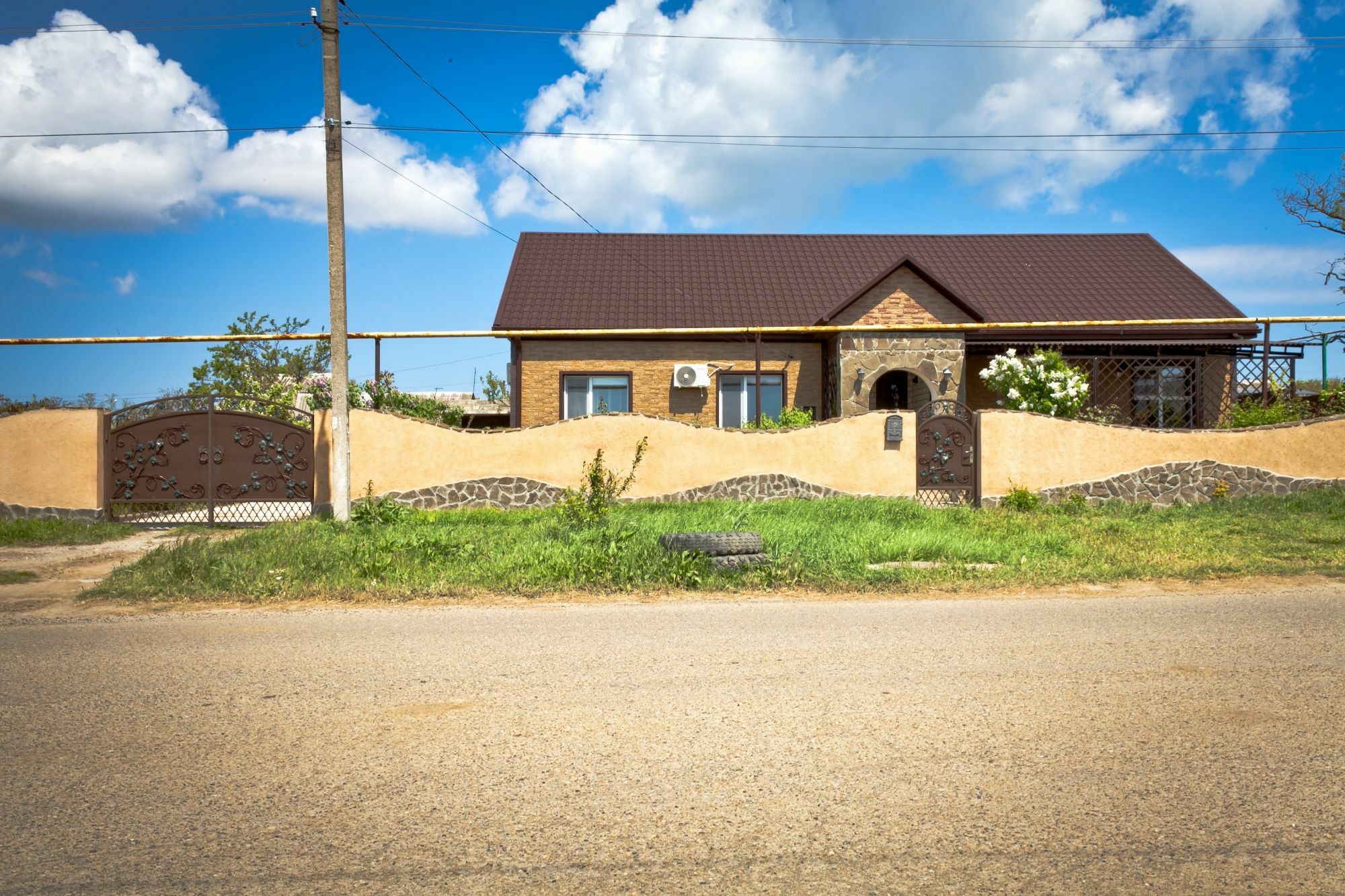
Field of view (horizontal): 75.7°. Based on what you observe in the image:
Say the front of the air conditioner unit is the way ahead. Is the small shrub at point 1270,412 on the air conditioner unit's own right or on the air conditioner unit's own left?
on the air conditioner unit's own left

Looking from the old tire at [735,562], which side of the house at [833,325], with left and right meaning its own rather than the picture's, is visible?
front

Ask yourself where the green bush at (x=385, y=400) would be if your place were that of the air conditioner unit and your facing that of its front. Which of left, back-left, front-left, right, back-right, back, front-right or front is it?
front-right

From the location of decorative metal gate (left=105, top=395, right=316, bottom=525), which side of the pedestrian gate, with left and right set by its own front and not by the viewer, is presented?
right

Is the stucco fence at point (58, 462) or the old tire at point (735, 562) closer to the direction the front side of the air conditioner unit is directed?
the old tire

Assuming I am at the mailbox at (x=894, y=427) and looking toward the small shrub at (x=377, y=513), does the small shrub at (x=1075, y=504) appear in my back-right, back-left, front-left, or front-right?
back-left

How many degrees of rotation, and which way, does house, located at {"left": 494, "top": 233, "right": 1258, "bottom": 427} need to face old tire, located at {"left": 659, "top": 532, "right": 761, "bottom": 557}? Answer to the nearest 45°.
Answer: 0° — it already faces it

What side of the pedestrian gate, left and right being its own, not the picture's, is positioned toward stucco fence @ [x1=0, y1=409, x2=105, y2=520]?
right

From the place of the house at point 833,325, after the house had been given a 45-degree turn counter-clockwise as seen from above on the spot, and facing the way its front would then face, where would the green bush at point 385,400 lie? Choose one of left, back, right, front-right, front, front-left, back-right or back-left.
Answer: right

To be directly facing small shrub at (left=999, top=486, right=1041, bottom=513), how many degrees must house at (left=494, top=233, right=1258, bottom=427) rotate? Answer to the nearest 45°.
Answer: approximately 45° to its left

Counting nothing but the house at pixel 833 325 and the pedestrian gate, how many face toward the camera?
2

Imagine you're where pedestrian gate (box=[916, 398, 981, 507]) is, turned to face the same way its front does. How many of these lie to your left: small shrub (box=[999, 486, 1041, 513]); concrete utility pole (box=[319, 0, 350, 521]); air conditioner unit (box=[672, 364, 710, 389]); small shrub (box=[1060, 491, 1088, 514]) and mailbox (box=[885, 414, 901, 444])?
2

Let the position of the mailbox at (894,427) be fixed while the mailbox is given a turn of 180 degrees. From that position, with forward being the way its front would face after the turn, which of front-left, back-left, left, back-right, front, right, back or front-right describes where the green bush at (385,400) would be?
left

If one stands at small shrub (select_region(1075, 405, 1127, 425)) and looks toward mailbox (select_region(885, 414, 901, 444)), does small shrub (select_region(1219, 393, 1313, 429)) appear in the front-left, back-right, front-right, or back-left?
back-left

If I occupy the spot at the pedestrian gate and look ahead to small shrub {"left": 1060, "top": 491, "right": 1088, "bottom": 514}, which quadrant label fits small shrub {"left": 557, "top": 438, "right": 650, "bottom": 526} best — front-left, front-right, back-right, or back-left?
back-right
